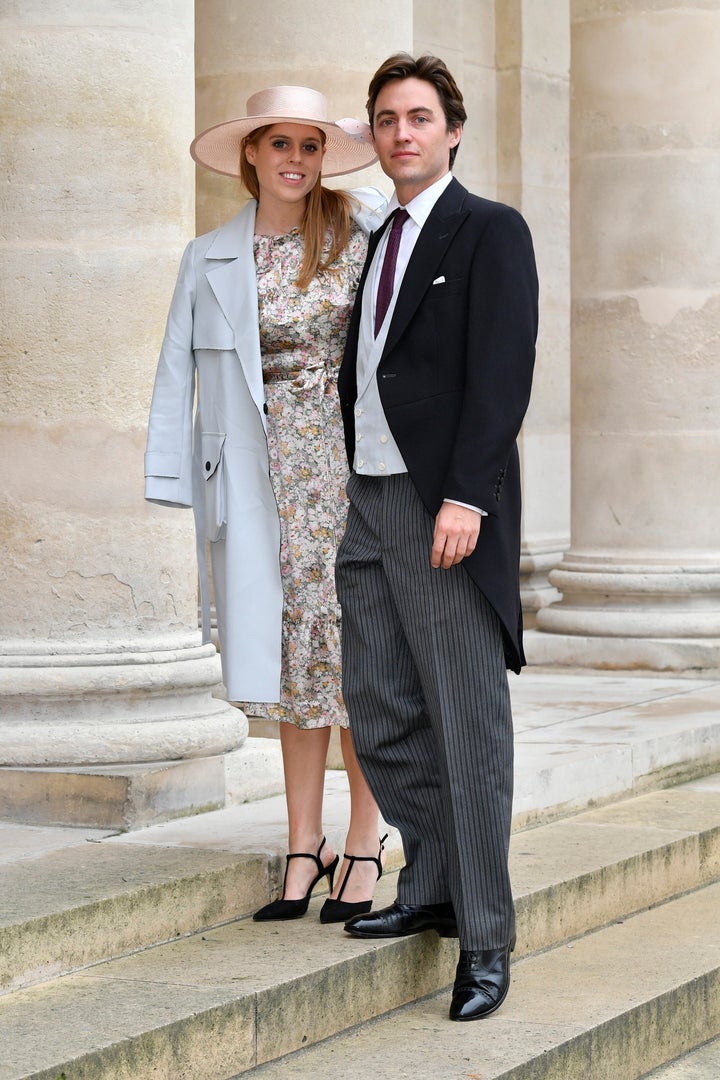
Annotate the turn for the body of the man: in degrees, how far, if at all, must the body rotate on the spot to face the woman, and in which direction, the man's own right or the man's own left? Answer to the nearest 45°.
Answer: approximately 90° to the man's own right

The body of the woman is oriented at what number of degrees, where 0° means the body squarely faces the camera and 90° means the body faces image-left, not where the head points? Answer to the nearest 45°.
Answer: approximately 0°

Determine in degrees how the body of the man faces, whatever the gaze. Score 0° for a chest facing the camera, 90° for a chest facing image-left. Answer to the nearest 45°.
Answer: approximately 45°

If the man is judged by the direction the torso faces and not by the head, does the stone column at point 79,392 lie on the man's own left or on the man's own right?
on the man's own right
